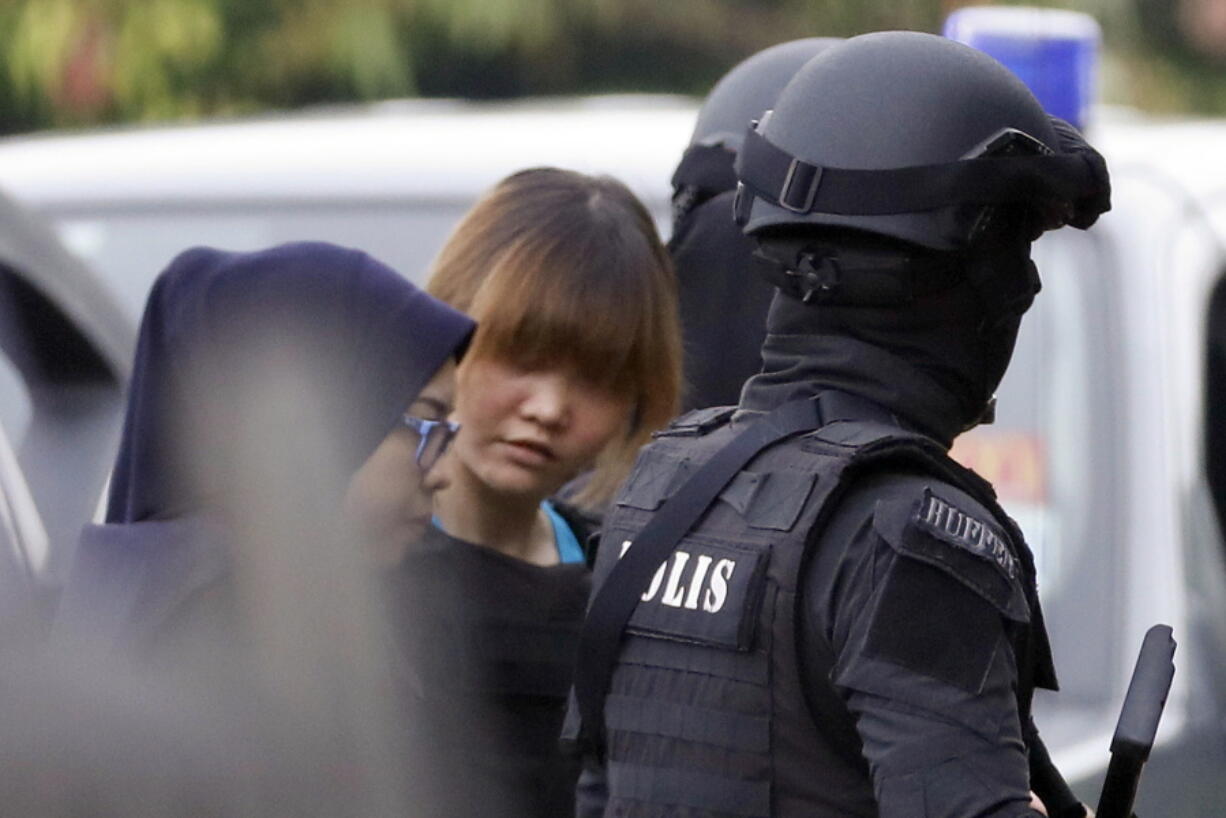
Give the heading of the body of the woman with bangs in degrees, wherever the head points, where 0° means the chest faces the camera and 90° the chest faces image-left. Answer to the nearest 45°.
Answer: approximately 0°

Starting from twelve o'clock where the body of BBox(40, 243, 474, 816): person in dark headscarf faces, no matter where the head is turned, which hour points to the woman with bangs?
The woman with bangs is roughly at 10 o'clock from the person in dark headscarf.

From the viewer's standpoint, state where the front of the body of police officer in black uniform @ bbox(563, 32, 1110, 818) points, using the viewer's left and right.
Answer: facing away from the viewer and to the right of the viewer

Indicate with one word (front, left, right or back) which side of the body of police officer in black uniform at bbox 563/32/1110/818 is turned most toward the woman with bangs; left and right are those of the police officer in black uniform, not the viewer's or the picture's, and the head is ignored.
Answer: left

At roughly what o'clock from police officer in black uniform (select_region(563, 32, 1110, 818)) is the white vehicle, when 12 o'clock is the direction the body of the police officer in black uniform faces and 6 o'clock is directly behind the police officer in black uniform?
The white vehicle is roughly at 11 o'clock from the police officer in black uniform.

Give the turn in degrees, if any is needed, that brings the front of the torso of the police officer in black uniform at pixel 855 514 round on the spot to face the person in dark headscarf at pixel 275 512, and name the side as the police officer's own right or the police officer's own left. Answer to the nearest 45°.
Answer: approximately 135° to the police officer's own left

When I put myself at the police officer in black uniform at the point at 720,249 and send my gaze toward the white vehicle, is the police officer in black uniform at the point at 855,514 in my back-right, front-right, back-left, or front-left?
back-right

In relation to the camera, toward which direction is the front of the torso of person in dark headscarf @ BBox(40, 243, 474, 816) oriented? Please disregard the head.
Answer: to the viewer's right

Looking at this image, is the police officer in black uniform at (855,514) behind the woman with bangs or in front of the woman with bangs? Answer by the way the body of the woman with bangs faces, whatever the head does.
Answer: in front

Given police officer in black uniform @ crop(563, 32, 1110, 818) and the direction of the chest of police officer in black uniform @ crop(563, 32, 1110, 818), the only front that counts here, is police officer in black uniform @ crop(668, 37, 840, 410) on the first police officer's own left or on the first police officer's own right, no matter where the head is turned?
on the first police officer's own left

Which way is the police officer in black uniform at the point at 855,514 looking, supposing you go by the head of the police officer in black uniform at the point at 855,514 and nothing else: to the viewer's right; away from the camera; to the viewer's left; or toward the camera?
to the viewer's right

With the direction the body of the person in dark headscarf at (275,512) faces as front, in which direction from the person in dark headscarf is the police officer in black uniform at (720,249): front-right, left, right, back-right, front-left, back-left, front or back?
front-left
